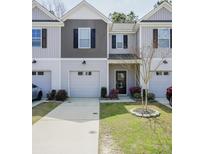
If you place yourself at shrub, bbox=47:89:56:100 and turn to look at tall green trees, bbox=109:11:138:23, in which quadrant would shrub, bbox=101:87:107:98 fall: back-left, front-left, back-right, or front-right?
front-right

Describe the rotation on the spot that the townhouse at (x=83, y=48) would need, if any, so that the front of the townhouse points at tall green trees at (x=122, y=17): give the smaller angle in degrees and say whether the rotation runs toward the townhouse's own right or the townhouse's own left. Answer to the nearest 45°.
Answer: approximately 180°

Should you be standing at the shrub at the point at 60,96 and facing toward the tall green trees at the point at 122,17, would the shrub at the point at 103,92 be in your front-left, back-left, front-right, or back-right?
front-right

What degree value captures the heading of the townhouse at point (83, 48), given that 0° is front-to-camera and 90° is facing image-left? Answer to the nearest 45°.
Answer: approximately 0°
